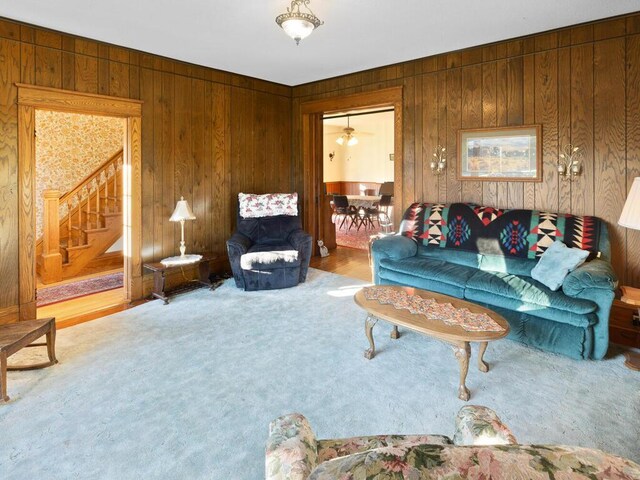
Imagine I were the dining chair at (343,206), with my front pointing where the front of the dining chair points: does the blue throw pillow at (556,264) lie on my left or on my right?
on my right

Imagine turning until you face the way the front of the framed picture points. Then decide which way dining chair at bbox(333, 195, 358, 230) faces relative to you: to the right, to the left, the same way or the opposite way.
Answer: the opposite way

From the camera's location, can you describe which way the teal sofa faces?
facing the viewer and to the left of the viewer

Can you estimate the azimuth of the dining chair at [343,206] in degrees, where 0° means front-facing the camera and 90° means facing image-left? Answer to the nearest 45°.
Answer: approximately 225°

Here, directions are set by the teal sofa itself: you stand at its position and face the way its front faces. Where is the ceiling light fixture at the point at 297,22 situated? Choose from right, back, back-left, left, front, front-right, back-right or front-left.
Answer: front

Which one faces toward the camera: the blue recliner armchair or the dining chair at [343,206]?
the blue recliner armchair

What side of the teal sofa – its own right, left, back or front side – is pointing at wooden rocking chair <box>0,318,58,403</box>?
front

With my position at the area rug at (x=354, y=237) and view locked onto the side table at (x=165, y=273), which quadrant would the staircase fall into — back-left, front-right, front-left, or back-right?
front-right

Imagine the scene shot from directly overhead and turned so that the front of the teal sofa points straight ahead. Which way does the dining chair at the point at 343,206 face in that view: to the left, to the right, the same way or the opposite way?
the opposite way

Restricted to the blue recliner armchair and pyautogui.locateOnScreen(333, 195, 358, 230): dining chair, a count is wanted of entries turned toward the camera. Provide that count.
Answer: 1

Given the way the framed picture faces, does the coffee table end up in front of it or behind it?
in front

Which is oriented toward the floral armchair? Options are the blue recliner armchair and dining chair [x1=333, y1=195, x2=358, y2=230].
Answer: the blue recliner armchair

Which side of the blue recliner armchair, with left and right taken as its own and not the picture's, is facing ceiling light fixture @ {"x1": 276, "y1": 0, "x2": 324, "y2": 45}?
front

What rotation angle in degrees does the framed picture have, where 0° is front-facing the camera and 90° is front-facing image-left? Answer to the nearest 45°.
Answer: approximately 45°
